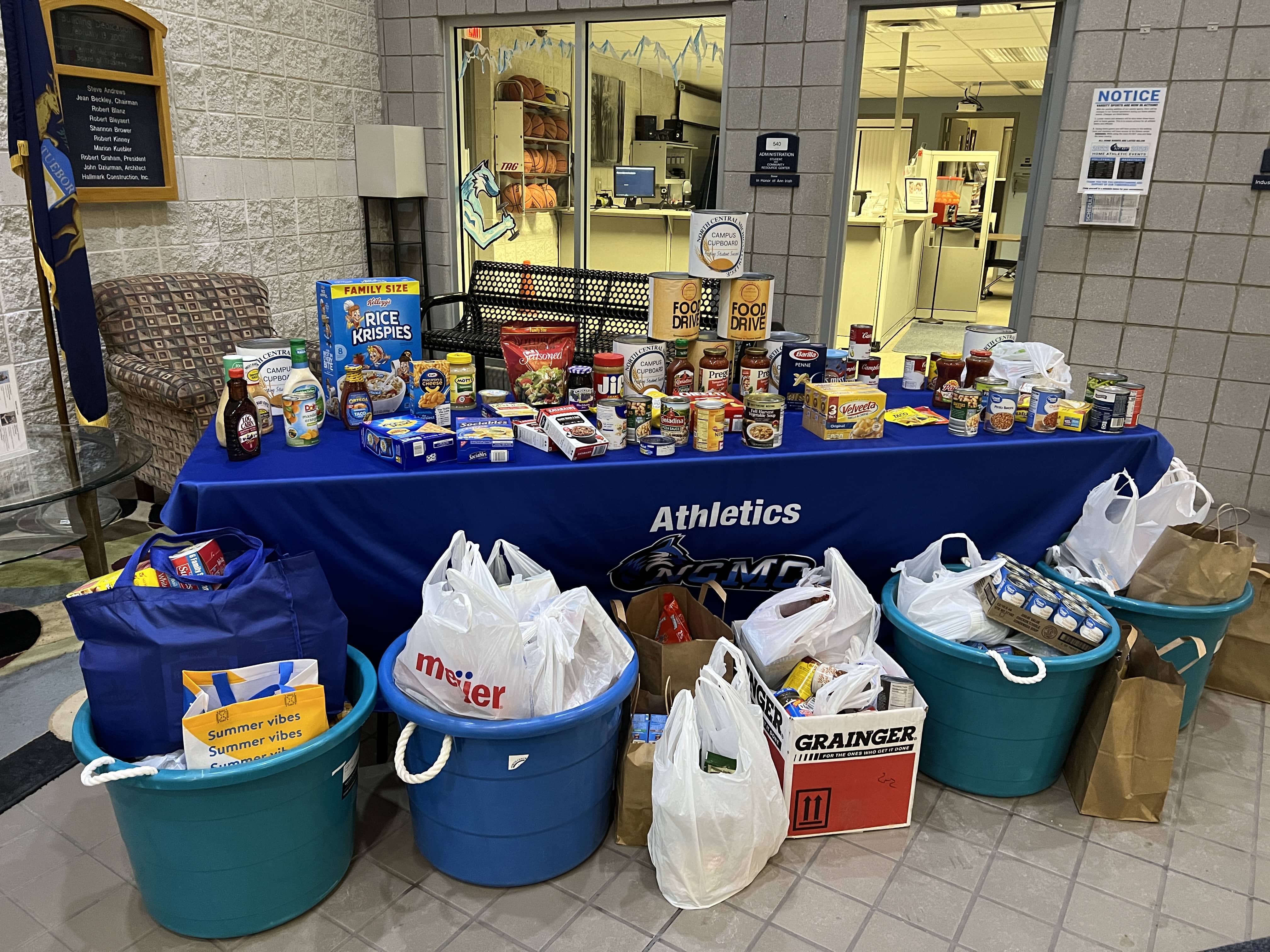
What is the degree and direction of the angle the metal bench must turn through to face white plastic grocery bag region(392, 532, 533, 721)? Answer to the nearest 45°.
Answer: approximately 45° to its left

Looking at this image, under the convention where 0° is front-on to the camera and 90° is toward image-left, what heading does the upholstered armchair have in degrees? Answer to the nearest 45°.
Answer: approximately 315°

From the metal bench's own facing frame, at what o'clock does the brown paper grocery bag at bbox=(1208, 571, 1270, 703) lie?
The brown paper grocery bag is roughly at 9 o'clock from the metal bench.

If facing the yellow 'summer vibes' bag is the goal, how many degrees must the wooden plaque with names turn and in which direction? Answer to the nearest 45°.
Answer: approximately 45° to its right

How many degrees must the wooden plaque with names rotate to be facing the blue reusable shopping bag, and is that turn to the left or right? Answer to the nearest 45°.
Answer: approximately 45° to its right

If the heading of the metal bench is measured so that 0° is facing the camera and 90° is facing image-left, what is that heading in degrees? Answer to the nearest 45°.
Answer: approximately 45°

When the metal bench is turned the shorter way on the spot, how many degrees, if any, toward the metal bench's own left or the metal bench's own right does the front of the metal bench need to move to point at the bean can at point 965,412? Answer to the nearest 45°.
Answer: approximately 90° to the metal bench's own left

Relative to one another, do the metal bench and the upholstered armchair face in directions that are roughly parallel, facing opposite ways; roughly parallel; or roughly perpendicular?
roughly perpendicular

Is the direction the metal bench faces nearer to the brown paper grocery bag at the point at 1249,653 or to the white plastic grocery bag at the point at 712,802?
the white plastic grocery bag
